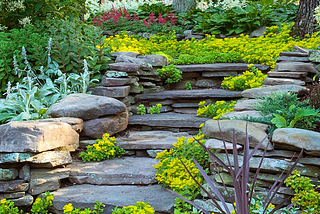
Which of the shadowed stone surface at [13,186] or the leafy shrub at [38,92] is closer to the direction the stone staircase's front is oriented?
the shadowed stone surface

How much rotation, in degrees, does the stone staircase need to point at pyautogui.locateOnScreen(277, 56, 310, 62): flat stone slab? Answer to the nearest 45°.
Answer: approximately 135° to its left

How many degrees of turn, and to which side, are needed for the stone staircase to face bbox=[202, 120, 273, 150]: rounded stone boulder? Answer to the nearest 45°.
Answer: approximately 45° to its left

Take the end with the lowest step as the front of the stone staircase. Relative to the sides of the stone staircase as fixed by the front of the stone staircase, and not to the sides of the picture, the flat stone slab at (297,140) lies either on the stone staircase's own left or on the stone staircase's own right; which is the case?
on the stone staircase's own left

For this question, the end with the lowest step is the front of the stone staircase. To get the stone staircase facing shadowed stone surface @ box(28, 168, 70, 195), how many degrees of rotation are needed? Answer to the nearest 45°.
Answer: approximately 90° to its right

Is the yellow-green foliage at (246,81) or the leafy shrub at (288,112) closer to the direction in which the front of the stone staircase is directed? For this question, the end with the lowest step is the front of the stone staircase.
the leafy shrub

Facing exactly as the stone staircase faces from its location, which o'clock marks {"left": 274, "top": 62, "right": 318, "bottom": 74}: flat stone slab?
The flat stone slab is roughly at 8 o'clock from the stone staircase.

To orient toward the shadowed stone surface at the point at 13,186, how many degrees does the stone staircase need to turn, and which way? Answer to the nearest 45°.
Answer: approximately 90° to its right

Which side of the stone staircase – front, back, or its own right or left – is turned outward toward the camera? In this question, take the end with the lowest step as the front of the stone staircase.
front

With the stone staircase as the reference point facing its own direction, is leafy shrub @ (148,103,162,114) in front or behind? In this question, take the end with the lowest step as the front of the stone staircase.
behind

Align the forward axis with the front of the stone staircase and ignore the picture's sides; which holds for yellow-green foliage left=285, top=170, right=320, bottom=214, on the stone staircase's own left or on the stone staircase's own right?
on the stone staircase's own left

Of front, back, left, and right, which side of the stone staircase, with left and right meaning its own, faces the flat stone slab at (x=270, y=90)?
left

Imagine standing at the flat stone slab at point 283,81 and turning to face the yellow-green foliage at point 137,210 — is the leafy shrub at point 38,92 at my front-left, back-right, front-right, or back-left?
front-right

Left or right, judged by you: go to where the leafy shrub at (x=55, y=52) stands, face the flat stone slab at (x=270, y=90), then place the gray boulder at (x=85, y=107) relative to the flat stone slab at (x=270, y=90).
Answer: right

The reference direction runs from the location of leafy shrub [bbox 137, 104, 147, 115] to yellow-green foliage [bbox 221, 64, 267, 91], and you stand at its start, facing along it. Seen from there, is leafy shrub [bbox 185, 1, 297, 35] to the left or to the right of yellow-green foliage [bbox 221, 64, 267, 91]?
left

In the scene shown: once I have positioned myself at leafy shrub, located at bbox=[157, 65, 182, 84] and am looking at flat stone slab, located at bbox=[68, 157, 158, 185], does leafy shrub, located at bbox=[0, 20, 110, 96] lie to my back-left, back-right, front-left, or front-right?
front-right
